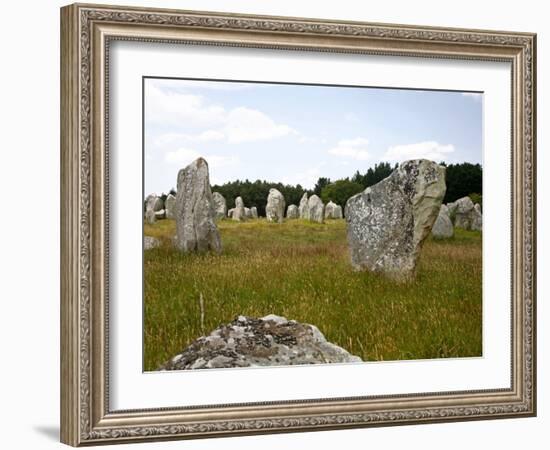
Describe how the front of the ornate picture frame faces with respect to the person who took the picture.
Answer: facing the viewer and to the right of the viewer
